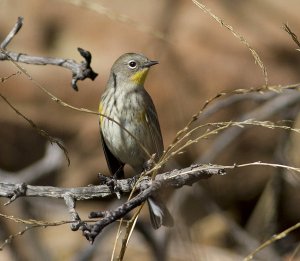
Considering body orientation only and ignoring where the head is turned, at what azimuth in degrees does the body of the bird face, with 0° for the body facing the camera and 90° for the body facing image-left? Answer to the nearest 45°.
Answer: approximately 0°
